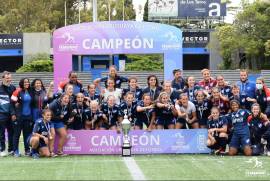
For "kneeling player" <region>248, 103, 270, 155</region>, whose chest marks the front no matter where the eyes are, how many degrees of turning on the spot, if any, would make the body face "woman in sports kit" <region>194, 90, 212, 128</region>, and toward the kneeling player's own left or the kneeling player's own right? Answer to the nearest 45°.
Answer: approximately 90° to the kneeling player's own right

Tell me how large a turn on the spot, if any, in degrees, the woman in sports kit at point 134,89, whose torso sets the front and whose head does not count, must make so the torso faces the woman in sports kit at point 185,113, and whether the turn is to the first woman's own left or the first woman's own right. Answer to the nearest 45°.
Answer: approximately 90° to the first woman's own left

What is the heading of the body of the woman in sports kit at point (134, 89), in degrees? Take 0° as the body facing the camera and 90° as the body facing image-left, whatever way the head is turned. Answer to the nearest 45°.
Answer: approximately 0°

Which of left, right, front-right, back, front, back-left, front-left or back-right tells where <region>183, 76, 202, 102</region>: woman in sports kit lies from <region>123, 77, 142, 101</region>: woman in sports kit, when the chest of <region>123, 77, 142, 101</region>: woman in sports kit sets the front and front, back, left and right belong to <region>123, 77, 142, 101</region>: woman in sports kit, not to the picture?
left

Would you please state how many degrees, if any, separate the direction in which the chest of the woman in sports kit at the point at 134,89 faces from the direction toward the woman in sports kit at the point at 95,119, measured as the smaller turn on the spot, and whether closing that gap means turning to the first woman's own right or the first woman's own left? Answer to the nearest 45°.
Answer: approximately 90° to the first woman's own right

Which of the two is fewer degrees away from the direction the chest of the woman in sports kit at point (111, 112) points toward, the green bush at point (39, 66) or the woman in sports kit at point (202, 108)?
the woman in sports kit

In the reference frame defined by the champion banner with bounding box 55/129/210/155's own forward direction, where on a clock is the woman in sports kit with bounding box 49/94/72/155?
The woman in sports kit is roughly at 3 o'clock from the champion banner.
